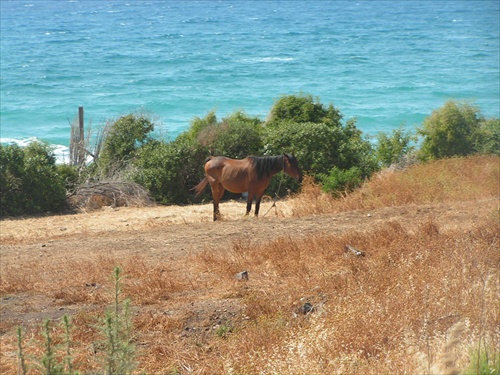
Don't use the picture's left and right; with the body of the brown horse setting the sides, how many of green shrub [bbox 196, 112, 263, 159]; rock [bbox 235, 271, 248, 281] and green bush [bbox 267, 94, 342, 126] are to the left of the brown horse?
2

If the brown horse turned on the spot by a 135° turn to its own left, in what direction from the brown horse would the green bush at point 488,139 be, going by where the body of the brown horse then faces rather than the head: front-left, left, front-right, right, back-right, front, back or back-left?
right

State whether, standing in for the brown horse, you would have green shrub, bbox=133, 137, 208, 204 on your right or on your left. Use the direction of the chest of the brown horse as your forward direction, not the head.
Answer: on your left

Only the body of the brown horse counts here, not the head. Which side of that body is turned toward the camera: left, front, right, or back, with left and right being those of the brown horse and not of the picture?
right

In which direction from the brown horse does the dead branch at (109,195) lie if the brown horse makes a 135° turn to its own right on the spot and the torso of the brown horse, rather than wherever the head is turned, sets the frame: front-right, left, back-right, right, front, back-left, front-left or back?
right

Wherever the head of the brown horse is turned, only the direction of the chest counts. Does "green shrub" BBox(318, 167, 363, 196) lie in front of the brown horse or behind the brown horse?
in front

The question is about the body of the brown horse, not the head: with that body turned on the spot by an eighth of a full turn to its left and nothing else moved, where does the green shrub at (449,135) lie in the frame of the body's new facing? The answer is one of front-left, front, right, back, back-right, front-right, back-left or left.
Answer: front

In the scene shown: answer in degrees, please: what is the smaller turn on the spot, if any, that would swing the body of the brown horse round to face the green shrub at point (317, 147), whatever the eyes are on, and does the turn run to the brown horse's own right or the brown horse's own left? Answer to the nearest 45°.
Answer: approximately 90° to the brown horse's own left
